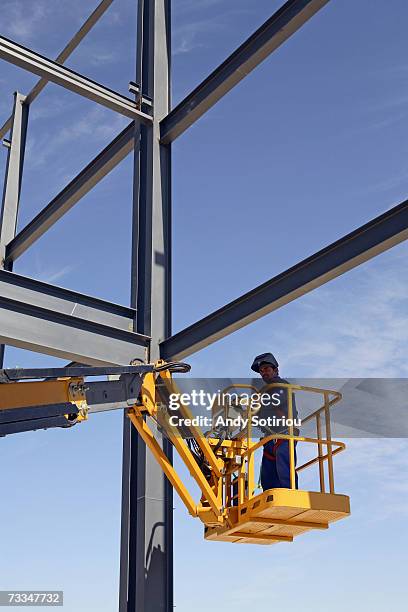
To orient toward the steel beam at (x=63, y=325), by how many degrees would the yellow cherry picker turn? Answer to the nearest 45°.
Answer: approximately 135° to its left

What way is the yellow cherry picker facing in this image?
to the viewer's right

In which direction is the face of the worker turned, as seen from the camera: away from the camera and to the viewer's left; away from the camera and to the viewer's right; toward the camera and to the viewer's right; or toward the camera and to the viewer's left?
toward the camera and to the viewer's left
